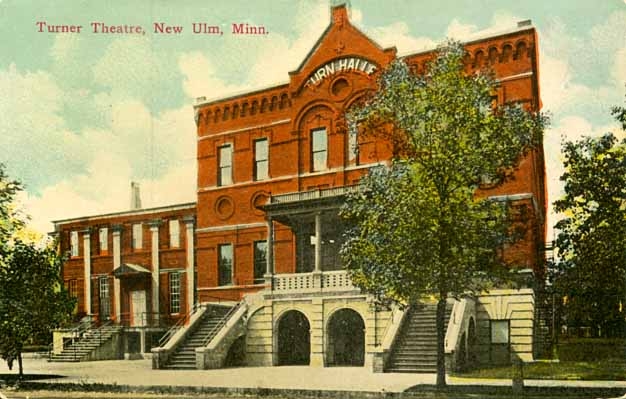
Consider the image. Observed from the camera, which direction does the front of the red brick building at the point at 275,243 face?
facing the viewer and to the left of the viewer
